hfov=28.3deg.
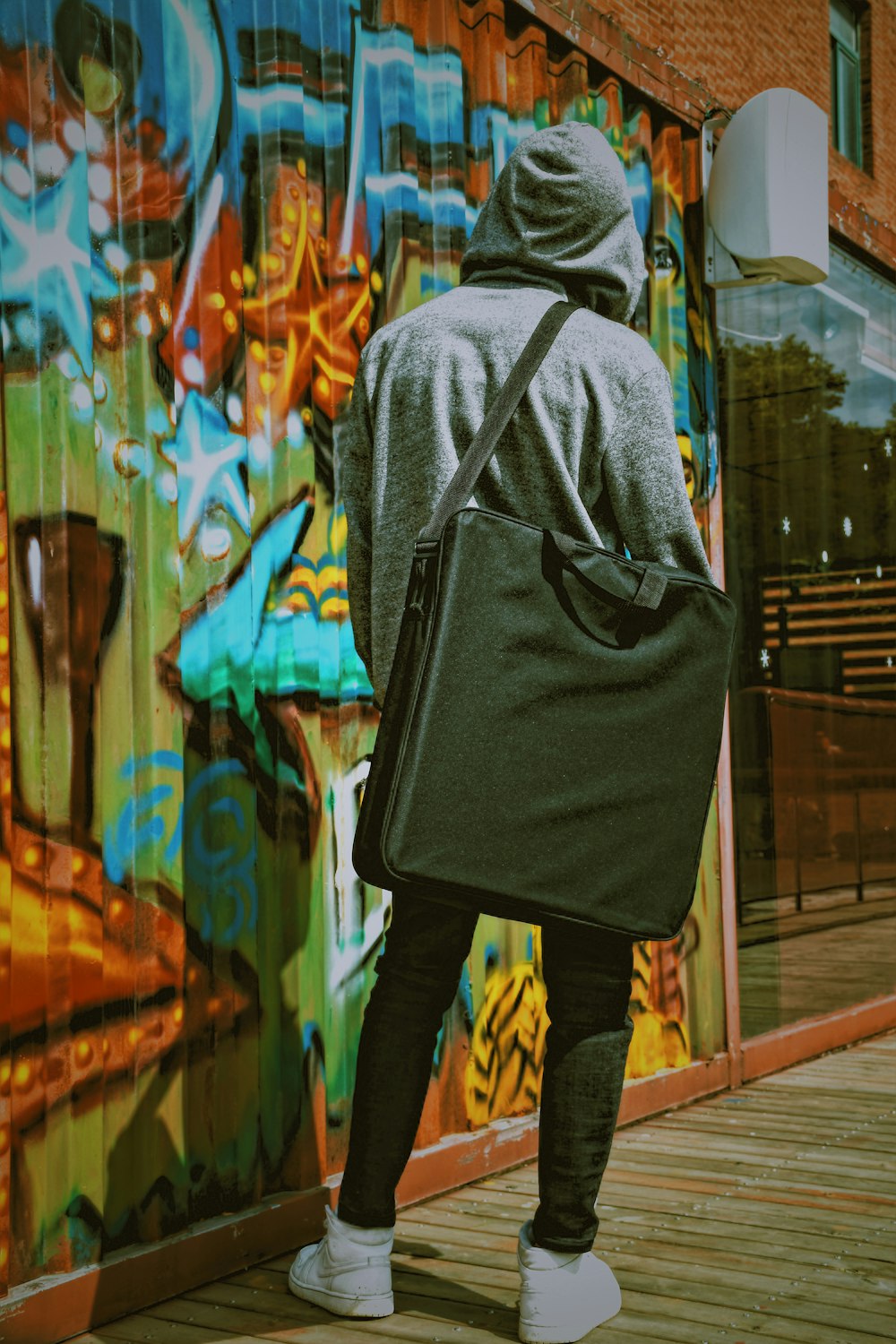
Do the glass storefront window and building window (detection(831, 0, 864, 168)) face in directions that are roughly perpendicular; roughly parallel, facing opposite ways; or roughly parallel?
roughly parallel

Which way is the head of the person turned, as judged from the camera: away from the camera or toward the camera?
away from the camera

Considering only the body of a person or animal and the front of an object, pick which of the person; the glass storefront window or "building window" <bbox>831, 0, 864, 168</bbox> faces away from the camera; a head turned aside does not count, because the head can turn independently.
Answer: the person

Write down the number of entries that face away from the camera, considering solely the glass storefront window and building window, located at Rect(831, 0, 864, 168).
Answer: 0

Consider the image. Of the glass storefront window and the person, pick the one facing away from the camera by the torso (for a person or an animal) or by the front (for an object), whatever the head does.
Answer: the person

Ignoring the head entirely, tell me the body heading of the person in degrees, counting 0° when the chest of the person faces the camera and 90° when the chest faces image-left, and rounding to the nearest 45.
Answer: approximately 180°

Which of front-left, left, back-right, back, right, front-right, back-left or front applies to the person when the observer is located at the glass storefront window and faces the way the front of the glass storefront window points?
front-right

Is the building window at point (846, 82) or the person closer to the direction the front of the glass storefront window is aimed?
the person

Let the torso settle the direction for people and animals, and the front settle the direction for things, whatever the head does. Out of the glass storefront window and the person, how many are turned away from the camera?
1
